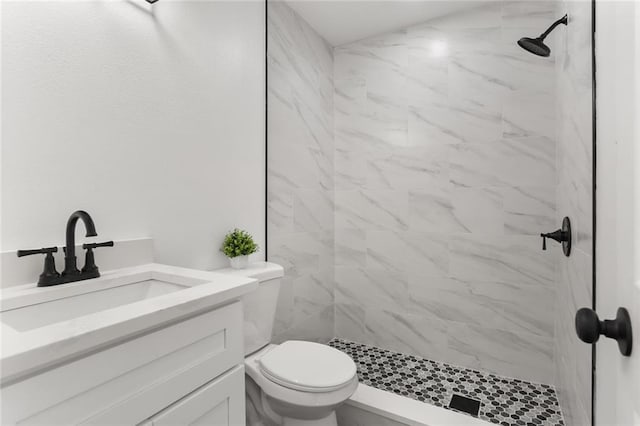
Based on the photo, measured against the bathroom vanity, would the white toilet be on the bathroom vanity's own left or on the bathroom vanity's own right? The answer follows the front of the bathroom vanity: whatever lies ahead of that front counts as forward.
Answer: on the bathroom vanity's own left

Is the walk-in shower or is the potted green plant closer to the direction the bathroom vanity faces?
the walk-in shower

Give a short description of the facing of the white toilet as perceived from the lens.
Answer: facing the viewer and to the right of the viewer

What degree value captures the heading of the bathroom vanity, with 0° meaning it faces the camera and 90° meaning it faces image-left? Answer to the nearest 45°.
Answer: approximately 315°

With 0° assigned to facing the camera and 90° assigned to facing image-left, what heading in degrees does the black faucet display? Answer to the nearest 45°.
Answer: approximately 315°

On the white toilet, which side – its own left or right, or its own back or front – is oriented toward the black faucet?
right

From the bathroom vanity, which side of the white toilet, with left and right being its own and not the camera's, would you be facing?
right

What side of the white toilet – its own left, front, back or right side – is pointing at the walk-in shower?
left

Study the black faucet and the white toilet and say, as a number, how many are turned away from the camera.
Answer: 0
